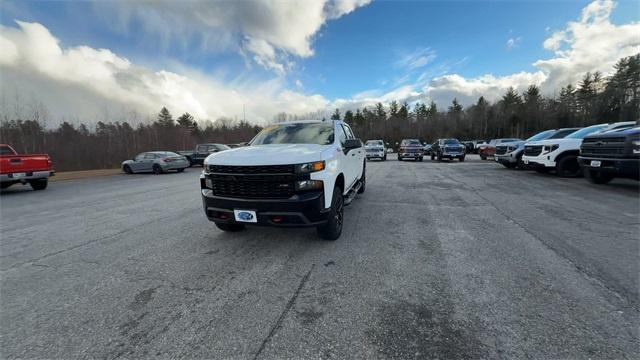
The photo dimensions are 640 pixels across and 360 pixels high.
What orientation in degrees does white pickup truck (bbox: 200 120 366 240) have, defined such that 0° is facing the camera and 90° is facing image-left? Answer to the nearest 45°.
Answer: approximately 45°

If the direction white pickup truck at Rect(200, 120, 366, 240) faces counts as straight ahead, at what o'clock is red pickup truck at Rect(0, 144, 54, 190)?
The red pickup truck is roughly at 3 o'clock from the white pickup truck.

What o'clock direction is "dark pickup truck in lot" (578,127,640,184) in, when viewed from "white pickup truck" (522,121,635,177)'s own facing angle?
The dark pickup truck in lot is roughly at 10 o'clock from the white pickup truck.

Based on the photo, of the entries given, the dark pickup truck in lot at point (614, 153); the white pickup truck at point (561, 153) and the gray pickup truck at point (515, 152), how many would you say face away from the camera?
0

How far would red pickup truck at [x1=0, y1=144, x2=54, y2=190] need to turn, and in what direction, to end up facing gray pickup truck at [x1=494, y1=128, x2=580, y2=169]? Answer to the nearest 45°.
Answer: approximately 180°

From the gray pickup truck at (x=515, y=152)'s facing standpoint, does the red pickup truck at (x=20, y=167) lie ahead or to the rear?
ahead

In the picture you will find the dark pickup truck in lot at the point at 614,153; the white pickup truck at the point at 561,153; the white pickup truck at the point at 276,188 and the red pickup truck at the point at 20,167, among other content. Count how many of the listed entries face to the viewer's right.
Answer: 0

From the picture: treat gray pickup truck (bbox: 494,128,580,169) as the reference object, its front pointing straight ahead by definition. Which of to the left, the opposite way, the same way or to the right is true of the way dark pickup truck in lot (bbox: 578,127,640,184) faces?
the same way

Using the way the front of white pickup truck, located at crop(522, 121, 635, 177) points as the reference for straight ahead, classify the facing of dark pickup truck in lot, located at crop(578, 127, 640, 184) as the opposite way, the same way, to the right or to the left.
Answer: the same way

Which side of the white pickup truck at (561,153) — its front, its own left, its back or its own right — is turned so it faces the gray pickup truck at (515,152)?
right

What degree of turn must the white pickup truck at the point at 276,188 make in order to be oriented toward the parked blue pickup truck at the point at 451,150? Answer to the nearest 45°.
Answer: approximately 180°
